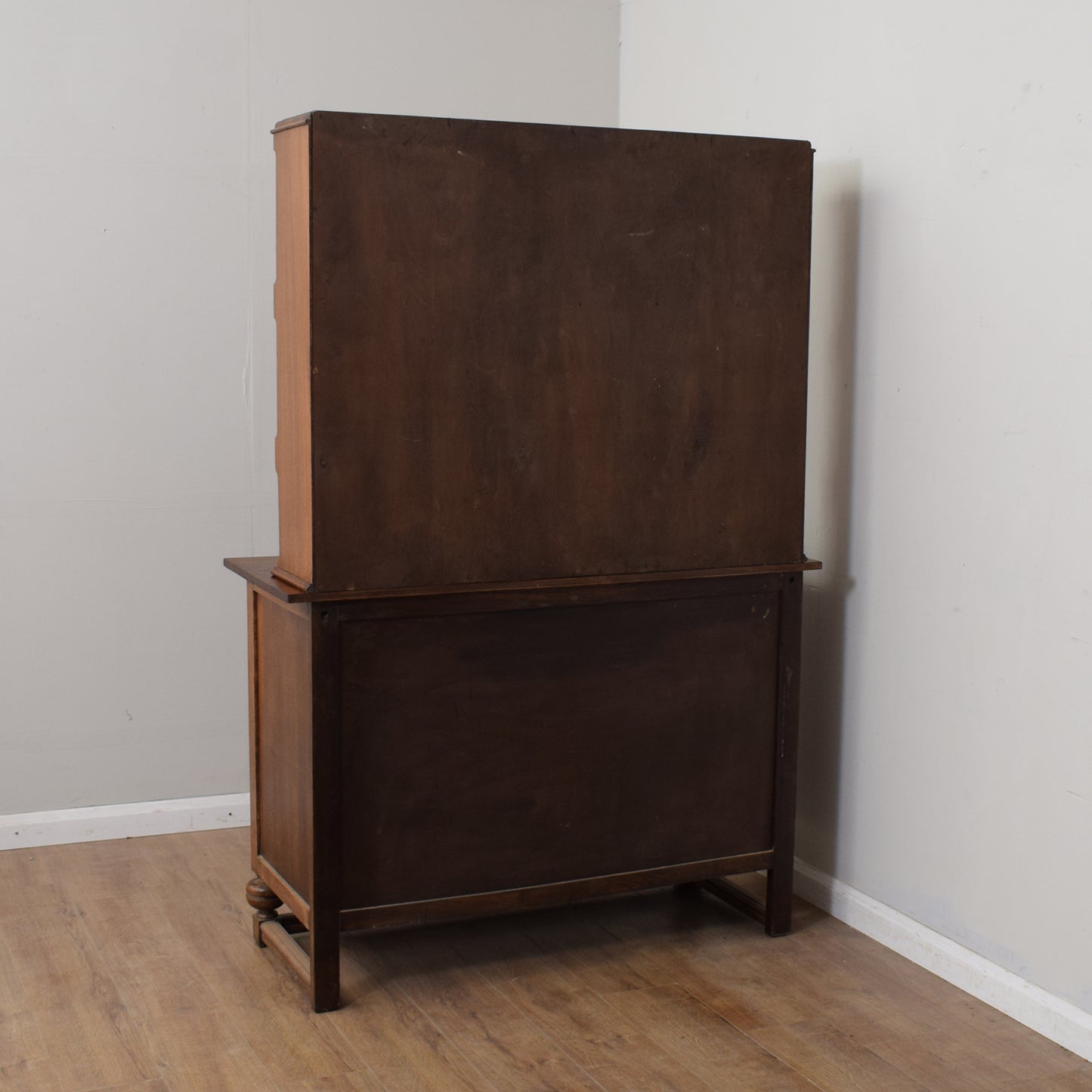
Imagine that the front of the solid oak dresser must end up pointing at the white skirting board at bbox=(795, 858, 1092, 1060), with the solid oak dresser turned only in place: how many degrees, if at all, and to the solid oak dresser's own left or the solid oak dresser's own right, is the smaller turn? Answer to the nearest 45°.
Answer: approximately 135° to the solid oak dresser's own right

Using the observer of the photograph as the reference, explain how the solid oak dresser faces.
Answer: facing away from the viewer and to the left of the viewer
